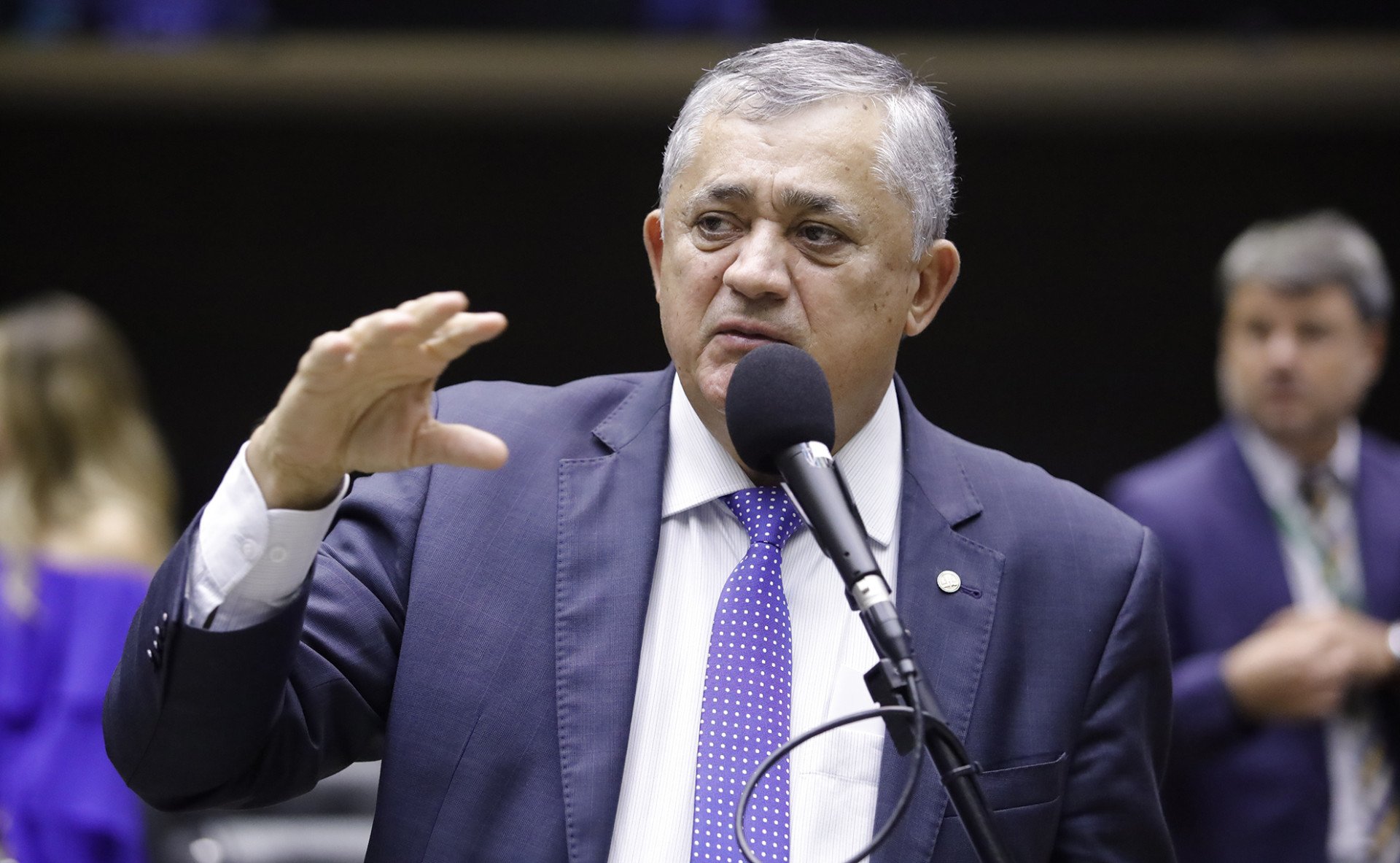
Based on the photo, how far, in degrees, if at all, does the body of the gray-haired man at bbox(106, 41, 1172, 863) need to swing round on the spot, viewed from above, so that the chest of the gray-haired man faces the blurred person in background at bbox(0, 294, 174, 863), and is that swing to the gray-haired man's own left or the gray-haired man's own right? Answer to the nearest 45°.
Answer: approximately 135° to the gray-haired man's own right

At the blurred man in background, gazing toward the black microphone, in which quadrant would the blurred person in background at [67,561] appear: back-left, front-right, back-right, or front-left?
front-right

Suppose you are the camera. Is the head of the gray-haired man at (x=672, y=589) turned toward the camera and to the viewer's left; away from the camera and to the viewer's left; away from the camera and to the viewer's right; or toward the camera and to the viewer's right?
toward the camera and to the viewer's left

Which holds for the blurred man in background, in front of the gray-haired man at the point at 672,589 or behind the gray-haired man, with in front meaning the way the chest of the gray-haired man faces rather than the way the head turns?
behind

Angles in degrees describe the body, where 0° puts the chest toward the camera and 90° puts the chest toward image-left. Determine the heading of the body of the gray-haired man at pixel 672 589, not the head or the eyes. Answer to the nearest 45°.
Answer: approximately 0°

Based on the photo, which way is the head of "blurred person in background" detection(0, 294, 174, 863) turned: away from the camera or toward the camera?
away from the camera
